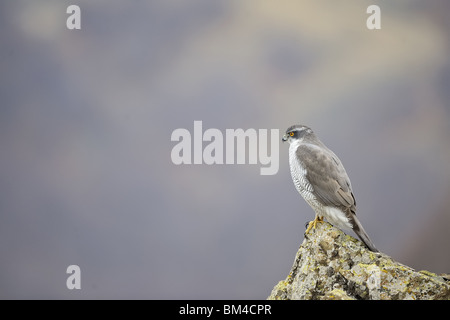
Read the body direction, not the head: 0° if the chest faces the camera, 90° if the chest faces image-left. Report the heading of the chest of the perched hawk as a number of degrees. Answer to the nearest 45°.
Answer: approximately 90°
